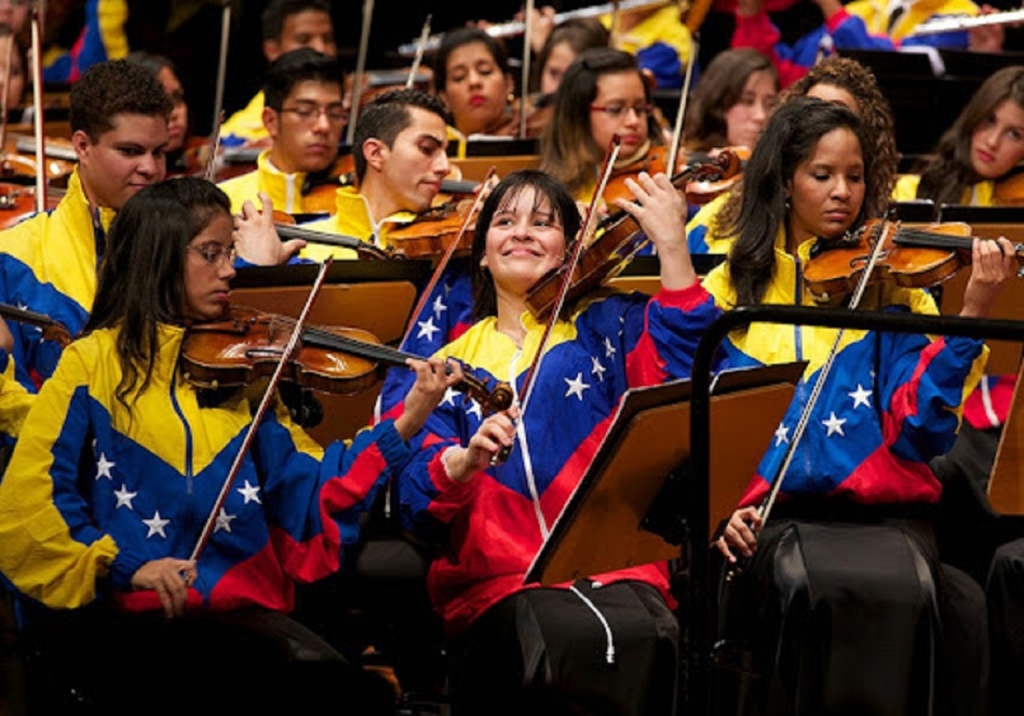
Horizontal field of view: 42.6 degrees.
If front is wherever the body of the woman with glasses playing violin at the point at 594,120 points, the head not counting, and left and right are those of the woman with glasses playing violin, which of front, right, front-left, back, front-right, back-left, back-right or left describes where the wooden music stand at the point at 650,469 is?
front-right

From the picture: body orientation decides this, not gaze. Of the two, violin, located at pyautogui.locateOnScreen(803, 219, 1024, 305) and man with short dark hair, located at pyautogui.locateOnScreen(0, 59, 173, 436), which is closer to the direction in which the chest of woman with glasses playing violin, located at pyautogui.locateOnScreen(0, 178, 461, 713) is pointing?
the violin

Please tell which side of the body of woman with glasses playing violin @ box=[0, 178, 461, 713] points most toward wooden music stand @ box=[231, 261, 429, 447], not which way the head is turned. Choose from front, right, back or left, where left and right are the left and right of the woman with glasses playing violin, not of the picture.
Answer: left

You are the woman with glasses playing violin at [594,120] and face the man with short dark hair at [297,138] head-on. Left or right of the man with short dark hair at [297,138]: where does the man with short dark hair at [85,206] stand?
left

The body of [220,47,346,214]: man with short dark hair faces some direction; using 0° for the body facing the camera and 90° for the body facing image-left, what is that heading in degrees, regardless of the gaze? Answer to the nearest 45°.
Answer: approximately 315°

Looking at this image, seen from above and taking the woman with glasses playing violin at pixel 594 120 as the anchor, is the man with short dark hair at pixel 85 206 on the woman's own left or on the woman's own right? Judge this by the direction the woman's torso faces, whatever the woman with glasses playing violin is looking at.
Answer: on the woman's own right
